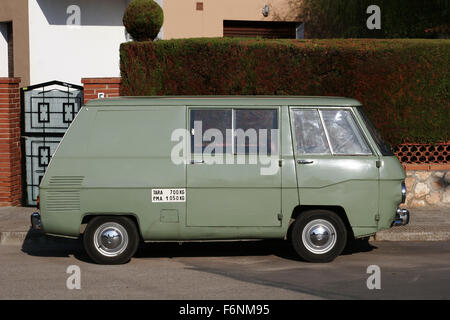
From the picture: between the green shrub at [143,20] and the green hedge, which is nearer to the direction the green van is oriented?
the green hedge

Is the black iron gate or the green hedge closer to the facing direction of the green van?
the green hedge

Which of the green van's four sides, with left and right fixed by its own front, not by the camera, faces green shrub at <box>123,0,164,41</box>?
left

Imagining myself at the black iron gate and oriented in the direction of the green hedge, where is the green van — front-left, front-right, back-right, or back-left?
front-right

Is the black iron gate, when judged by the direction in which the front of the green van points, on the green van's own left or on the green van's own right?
on the green van's own left

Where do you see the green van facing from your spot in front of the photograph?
facing to the right of the viewer
